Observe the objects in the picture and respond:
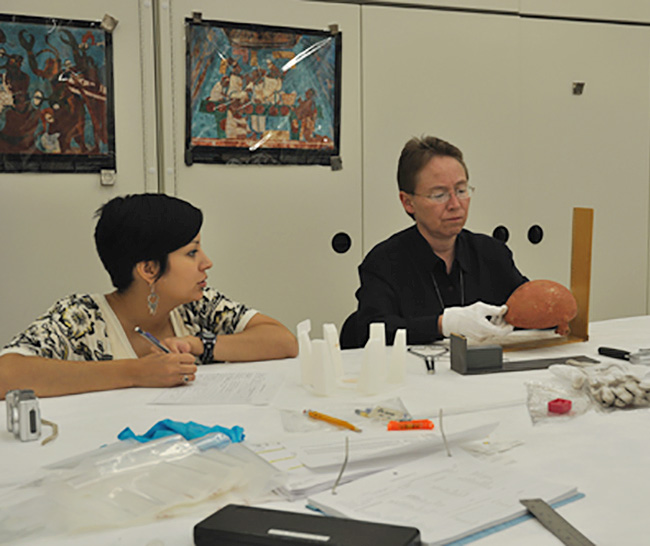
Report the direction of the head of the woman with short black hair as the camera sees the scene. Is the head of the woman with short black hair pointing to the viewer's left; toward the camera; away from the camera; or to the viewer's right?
to the viewer's right

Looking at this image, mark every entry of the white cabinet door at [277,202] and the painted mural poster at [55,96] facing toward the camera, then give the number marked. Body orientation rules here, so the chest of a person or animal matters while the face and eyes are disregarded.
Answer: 2

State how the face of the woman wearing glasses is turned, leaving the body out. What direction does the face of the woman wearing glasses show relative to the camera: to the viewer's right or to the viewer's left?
to the viewer's right

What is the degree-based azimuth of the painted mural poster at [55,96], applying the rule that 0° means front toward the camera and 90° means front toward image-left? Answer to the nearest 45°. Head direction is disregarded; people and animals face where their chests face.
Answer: approximately 0°

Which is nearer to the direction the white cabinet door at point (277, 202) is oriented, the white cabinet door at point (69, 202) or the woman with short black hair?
the woman with short black hair

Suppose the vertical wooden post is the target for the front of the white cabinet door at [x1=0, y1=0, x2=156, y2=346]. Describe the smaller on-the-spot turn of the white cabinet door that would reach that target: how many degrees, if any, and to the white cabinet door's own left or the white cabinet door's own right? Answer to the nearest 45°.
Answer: approximately 45° to the white cabinet door's own left

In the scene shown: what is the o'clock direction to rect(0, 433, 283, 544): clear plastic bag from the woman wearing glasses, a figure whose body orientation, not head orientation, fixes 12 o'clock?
The clear plastic bag is roughly at 2 o'clock from the woman wearing glasses.

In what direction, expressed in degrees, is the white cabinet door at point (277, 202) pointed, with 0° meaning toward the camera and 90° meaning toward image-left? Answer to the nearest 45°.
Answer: approximately 0°

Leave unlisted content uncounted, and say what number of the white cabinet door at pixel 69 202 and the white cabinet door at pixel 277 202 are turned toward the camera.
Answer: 2
